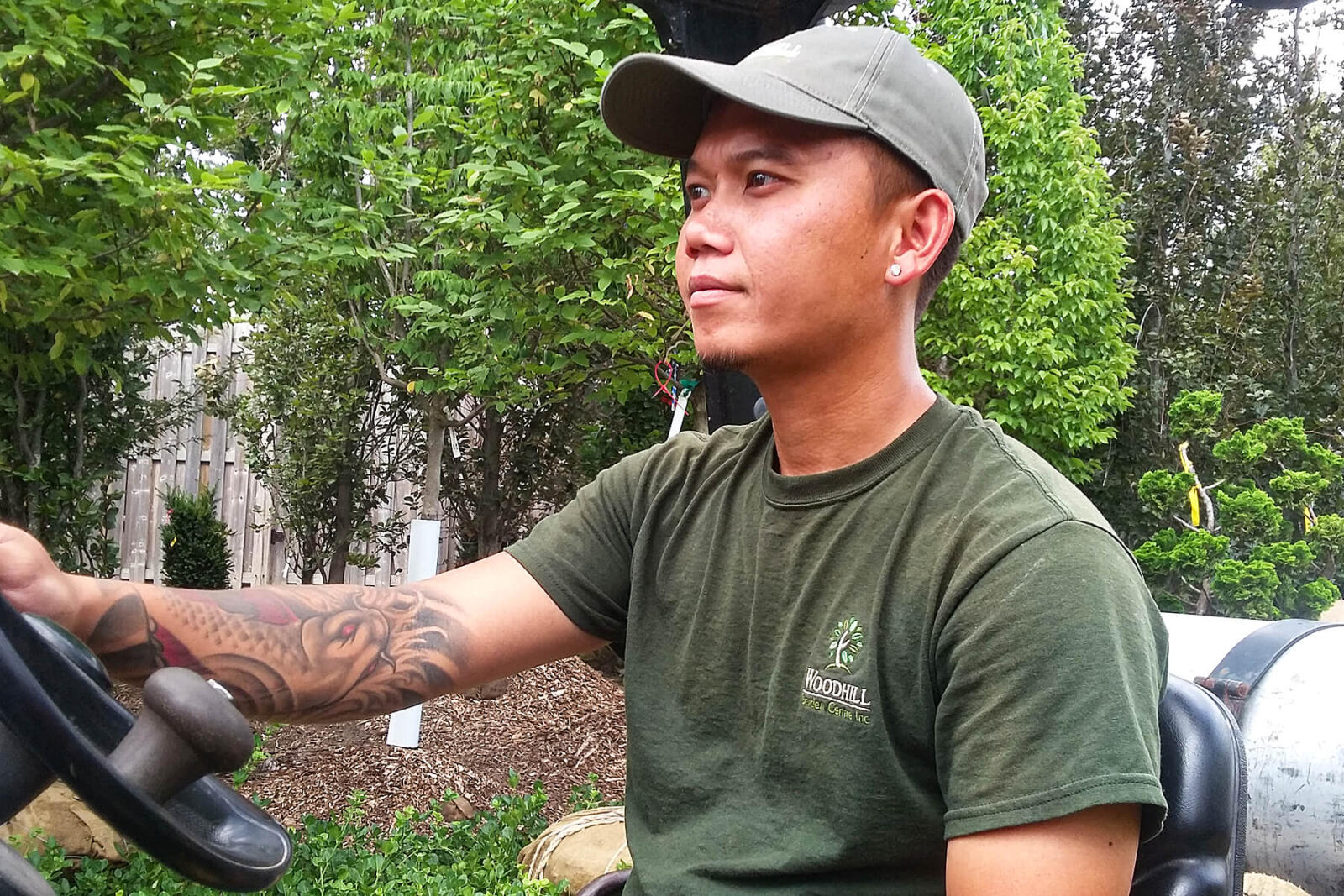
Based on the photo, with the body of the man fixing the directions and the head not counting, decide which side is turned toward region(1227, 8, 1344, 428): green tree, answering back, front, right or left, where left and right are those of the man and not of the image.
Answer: back

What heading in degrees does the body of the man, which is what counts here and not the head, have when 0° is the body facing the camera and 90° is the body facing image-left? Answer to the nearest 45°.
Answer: approximately 45°

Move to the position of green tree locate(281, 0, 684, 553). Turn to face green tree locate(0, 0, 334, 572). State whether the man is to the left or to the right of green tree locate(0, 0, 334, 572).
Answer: left

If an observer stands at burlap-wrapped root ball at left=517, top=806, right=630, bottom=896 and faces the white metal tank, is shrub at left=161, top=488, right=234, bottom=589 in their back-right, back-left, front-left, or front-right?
back-left

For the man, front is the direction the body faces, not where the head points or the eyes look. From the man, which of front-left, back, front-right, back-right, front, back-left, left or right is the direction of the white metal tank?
back

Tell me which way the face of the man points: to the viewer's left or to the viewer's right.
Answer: to the viewer's left
